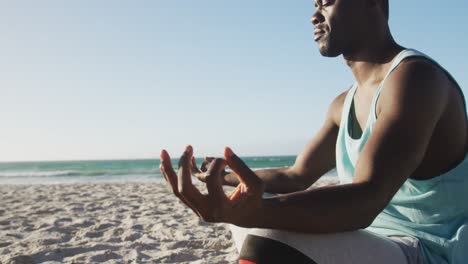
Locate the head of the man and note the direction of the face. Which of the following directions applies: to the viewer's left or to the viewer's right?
to the viewer's left

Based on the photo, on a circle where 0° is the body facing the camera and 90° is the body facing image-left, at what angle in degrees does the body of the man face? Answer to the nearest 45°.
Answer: approximately 45°
